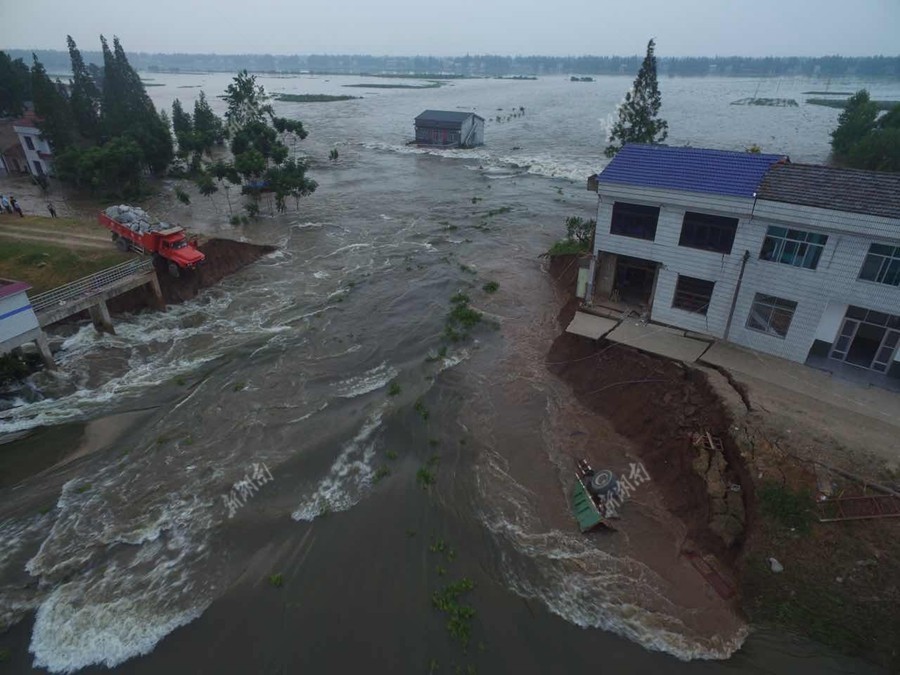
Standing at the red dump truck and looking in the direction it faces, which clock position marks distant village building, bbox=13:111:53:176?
The distant village building is roughly at 7 o'clock from the red dump truck.

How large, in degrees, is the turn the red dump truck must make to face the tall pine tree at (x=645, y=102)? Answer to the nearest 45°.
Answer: approximately 45° to its left

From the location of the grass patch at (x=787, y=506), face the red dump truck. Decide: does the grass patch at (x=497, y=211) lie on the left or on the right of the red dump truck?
right

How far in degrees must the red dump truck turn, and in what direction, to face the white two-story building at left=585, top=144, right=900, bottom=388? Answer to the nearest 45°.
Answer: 0° — it already faces it

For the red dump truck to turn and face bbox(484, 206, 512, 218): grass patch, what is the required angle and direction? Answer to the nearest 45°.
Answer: approximately 45° to its left

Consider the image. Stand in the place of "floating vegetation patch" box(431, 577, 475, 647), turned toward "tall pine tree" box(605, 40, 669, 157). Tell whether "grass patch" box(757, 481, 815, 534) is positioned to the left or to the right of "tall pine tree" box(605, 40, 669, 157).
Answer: right

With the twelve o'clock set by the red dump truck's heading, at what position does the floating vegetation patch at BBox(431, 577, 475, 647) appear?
The floating vegetation patch is roughly at 1 o'clock from the red dump truck.

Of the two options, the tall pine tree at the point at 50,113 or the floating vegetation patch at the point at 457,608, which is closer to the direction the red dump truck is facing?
the floating vegetation patch

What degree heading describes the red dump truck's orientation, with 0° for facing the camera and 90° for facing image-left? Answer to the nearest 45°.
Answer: approximately 315°

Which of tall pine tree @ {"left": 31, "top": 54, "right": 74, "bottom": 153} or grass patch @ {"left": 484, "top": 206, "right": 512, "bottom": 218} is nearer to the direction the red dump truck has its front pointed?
the grass patch

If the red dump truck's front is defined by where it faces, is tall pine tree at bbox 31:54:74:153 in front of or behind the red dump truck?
behind

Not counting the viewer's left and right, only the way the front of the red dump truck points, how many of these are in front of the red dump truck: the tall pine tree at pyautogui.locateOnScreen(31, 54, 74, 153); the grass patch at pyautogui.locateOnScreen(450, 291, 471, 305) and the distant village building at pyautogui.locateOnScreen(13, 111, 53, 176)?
1
